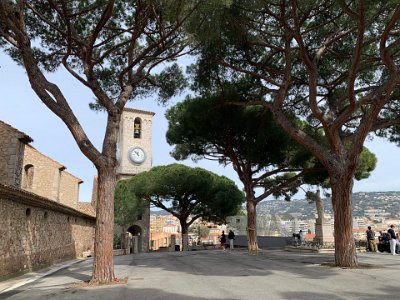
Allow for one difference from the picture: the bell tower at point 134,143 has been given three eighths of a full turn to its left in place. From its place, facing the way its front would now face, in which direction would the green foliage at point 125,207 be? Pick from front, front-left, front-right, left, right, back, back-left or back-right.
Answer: back-right

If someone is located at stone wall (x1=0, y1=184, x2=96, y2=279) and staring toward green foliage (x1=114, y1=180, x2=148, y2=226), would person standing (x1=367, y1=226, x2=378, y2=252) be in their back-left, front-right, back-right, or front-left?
front-right

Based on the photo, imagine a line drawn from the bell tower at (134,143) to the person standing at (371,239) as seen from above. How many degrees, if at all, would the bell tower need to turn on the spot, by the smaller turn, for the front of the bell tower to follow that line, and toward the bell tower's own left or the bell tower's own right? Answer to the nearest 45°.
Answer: approximately 45° to the bell tower's own left

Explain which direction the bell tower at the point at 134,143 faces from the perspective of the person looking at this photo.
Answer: facing the viewer

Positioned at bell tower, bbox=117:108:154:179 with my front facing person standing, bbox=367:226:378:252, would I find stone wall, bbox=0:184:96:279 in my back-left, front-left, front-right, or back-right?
front-right

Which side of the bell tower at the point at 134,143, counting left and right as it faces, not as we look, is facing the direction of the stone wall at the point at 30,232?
front
